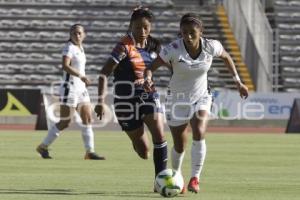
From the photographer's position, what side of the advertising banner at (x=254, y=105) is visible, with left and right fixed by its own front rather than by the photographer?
front

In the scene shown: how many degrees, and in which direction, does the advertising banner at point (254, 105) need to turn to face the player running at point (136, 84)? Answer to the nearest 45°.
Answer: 0° — it already faces them

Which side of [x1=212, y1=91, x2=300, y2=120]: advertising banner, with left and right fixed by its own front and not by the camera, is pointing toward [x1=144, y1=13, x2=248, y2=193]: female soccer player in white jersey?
front

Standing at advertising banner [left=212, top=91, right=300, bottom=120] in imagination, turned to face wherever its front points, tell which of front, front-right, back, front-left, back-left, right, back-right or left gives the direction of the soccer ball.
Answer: front

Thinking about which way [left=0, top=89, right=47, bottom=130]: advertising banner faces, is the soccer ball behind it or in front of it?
in front

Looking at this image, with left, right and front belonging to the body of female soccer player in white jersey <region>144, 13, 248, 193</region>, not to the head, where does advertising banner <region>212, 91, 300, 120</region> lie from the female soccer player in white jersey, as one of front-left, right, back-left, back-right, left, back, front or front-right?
back

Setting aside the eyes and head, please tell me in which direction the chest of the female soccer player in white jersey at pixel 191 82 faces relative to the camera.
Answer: toward the camera

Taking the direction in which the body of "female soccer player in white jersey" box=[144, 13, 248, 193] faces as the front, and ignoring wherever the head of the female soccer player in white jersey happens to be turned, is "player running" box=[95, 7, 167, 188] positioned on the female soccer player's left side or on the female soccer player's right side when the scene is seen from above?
on the female soccer player's right side

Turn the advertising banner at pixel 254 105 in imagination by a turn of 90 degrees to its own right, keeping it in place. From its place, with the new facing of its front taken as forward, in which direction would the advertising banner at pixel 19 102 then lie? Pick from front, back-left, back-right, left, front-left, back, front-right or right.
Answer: front

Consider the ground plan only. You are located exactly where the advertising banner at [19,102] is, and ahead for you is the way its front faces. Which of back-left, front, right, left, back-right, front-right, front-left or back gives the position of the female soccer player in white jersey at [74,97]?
front

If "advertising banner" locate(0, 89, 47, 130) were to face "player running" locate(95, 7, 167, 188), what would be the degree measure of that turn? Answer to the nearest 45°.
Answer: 0° — it already faces them
